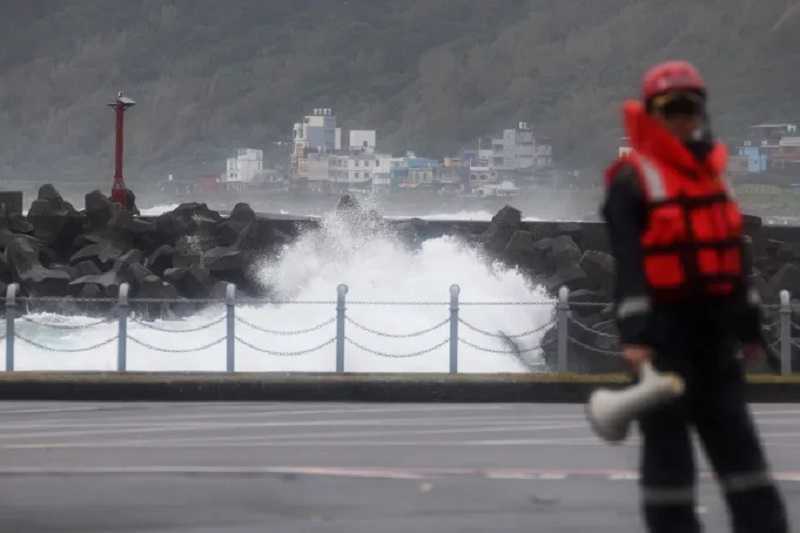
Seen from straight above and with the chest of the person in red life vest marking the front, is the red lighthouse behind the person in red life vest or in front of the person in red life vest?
behind

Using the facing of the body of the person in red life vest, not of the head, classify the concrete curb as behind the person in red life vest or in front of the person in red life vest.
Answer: behind
